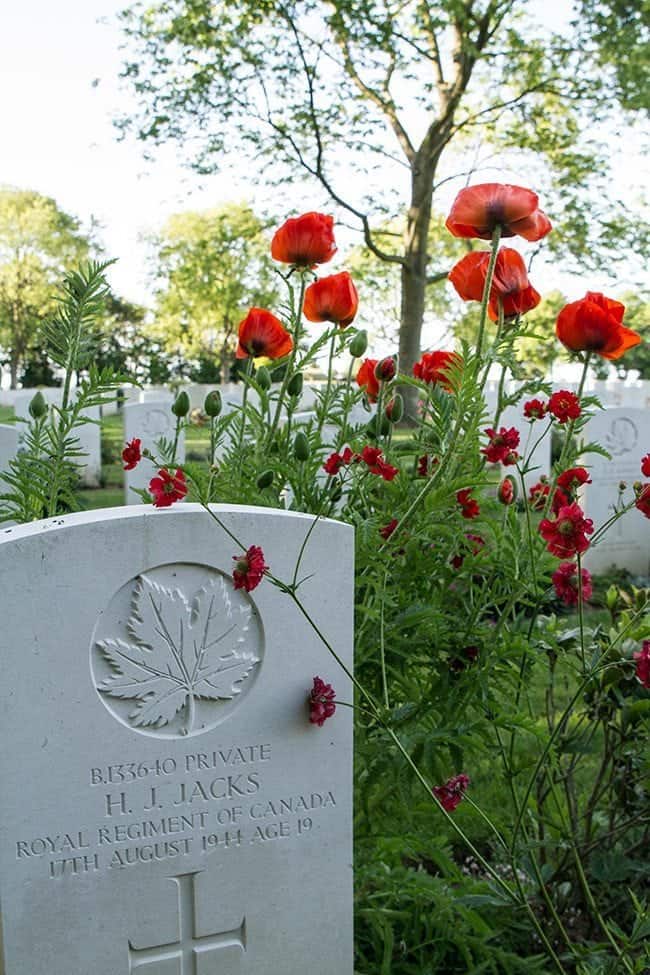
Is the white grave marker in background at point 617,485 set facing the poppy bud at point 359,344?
yes

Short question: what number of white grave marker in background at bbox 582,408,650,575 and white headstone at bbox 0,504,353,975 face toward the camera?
2

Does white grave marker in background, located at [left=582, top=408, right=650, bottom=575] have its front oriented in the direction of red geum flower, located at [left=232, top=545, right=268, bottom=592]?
yes

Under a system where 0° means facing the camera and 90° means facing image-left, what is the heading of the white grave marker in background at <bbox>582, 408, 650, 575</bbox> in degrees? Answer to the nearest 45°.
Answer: approximately 0°

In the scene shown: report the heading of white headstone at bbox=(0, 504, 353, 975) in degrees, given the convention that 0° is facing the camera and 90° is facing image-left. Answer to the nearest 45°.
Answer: approximately 0°

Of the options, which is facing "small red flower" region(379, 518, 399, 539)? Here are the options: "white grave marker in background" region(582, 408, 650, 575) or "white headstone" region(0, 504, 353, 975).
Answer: the white grave marker in background

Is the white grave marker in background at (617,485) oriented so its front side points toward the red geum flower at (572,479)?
yes
